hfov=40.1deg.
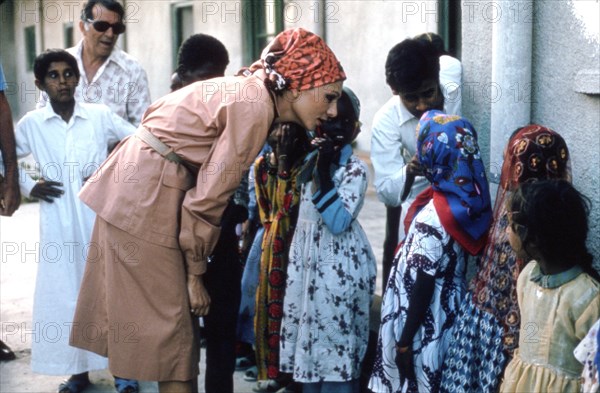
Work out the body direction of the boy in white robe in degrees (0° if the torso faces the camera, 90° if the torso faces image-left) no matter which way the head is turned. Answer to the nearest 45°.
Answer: approximately 0°

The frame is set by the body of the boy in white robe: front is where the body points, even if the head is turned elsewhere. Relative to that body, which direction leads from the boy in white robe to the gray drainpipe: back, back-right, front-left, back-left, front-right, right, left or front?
front-left
